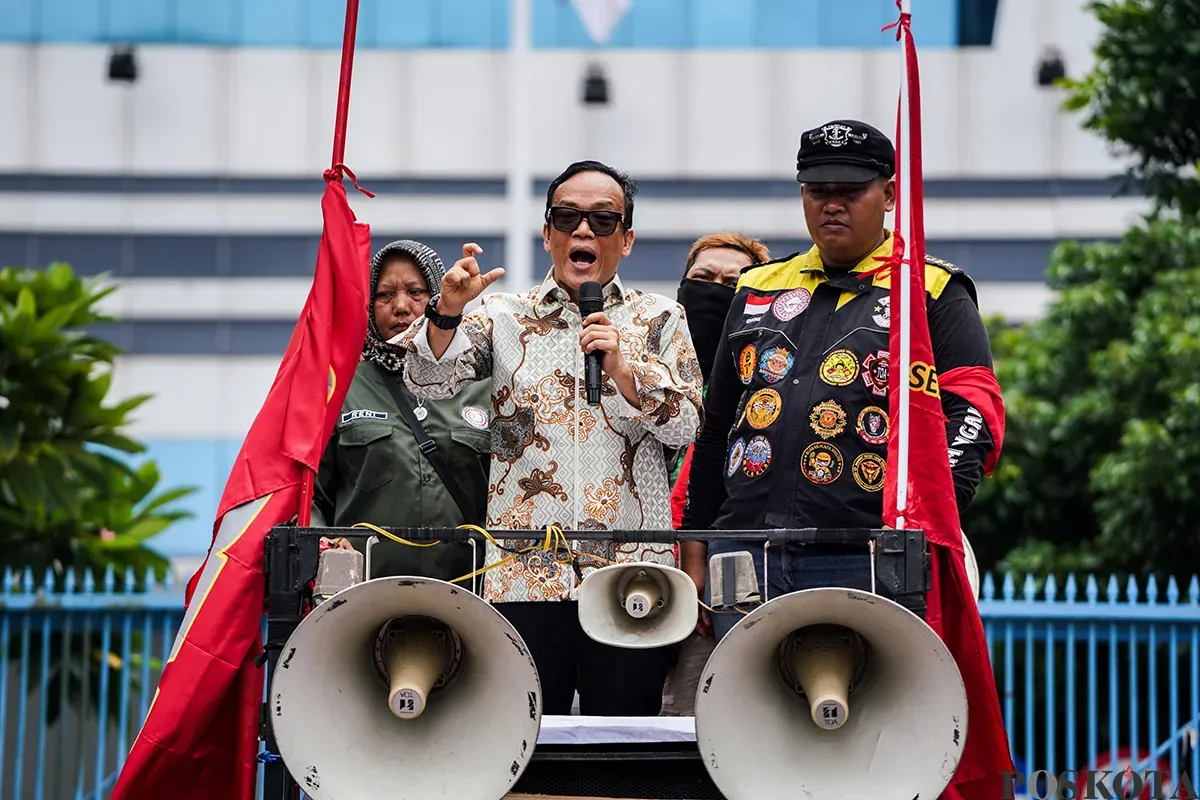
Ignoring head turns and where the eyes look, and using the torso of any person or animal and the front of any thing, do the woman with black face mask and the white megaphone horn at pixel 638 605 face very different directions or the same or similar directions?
same or similar directions

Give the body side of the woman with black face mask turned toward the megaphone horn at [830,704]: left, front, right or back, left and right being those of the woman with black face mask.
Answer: front

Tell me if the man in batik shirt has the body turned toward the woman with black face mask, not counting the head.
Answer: no

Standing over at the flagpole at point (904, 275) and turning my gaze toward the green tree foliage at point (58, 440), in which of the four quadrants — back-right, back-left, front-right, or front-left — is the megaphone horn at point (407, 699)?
front-left

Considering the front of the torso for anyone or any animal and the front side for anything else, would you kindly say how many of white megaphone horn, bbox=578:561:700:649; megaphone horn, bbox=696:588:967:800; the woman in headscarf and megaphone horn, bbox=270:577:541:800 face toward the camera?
4

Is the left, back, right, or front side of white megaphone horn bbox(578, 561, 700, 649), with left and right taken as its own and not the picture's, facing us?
front

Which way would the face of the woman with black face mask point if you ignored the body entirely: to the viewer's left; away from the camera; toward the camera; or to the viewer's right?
toward the camera

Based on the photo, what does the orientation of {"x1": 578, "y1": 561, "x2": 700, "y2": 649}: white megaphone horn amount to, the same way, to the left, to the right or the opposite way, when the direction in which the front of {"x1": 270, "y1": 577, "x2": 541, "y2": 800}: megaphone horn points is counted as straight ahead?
the same way

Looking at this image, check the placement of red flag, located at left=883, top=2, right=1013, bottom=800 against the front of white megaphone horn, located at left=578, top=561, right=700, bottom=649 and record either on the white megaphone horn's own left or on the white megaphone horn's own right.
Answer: on the white megaphone horn's own left

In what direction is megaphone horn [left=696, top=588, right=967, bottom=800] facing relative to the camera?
toward the camera

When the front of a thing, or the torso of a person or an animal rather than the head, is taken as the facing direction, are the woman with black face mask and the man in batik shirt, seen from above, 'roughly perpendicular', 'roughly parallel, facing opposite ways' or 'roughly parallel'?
roughly parallel

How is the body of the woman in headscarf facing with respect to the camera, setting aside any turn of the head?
toward the camera

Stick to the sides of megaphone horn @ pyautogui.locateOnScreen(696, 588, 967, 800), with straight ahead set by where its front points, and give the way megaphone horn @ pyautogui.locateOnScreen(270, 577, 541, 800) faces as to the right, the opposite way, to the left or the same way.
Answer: the same way

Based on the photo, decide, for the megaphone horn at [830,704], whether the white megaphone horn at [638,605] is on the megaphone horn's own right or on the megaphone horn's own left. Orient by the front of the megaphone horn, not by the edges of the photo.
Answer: on the megaphone horn's own right

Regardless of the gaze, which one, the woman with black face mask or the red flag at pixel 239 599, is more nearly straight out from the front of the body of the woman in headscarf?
the red flag

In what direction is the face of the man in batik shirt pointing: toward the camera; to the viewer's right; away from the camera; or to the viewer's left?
toward the camera

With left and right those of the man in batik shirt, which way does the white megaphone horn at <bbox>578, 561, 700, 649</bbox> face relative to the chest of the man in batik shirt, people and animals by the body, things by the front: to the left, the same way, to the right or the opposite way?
the same way

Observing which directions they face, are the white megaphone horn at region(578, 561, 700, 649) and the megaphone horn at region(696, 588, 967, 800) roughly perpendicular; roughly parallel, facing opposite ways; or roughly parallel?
roughly parallel

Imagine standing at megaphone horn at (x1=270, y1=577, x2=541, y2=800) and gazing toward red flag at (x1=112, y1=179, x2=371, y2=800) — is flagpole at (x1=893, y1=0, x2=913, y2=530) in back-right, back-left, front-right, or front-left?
back-right

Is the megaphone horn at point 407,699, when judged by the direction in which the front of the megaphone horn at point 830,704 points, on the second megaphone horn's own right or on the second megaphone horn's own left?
on the second megaphone horn's own right

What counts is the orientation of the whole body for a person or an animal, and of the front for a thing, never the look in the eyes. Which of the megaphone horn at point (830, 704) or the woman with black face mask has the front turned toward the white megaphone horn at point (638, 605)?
the woman with black face mask
